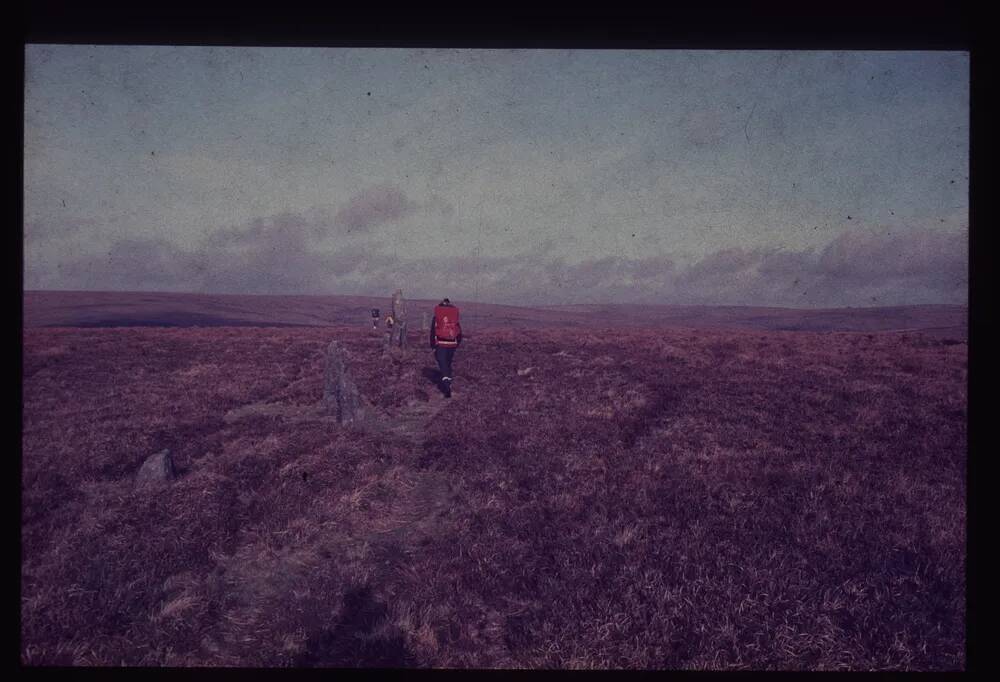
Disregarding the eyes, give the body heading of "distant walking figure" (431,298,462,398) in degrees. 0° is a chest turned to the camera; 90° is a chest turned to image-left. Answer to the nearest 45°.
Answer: approximately 180°

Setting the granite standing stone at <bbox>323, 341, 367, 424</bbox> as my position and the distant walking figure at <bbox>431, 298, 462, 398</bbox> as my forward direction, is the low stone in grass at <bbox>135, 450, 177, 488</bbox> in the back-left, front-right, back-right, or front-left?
back-right

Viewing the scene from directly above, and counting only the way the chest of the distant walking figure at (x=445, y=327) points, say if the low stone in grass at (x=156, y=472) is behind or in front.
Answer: behind

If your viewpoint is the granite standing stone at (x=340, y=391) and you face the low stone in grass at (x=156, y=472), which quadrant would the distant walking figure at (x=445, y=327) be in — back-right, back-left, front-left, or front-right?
back-left
